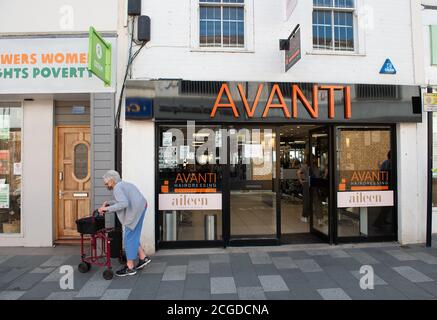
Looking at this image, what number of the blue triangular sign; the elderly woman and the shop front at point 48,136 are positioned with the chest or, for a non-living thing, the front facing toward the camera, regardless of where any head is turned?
2

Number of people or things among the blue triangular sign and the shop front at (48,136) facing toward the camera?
2

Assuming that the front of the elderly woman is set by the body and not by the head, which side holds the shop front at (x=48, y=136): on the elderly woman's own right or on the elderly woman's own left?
on the elderly woman's own right

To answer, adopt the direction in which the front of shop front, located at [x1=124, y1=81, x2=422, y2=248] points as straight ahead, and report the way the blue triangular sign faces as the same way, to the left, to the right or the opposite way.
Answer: the same way

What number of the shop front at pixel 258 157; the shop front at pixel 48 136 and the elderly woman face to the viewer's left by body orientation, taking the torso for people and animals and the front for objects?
1

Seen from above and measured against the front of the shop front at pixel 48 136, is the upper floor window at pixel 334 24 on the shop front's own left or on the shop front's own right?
on the shop front's own left

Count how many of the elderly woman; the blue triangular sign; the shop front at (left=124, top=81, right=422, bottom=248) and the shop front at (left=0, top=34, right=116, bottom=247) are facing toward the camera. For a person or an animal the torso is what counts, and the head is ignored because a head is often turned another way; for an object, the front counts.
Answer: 3

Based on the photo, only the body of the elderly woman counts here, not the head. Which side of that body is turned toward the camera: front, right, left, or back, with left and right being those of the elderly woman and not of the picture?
left

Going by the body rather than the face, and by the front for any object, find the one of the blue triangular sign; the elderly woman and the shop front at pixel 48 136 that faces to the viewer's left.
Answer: the elderly woman

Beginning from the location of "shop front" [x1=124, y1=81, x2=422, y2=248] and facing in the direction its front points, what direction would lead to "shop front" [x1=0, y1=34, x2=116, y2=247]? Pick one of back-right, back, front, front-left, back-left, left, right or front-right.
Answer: right

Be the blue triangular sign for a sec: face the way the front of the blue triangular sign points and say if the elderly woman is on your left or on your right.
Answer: on your right

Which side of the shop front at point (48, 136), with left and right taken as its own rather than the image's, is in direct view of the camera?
front

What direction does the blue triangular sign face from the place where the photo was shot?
facing the viewer

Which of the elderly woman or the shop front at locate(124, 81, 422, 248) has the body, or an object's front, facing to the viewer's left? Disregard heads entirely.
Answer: the elderly woman

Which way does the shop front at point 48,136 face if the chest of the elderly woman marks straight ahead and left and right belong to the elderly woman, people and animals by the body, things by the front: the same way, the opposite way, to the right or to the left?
to the left
